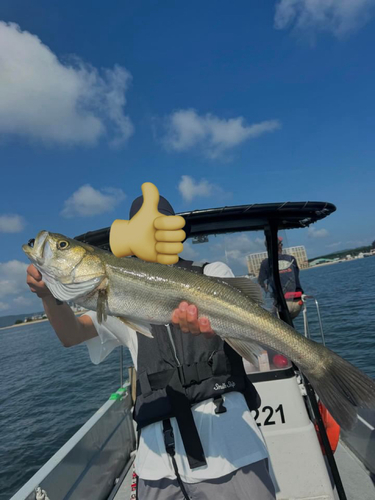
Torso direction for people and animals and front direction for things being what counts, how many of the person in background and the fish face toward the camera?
1

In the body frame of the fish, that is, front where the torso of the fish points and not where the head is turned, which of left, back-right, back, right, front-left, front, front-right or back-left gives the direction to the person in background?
back-right

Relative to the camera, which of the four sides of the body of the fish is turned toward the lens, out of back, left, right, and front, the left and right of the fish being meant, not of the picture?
left

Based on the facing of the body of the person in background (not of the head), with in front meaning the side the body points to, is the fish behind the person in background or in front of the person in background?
in front

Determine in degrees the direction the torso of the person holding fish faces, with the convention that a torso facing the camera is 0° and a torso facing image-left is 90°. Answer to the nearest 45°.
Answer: approximately 0°

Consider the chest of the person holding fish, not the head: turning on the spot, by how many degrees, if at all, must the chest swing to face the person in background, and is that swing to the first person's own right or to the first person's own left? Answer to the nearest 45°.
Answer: approximately 135° to the first person's own left

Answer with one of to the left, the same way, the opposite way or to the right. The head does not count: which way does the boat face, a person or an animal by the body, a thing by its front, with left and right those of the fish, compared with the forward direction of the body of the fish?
to the left
